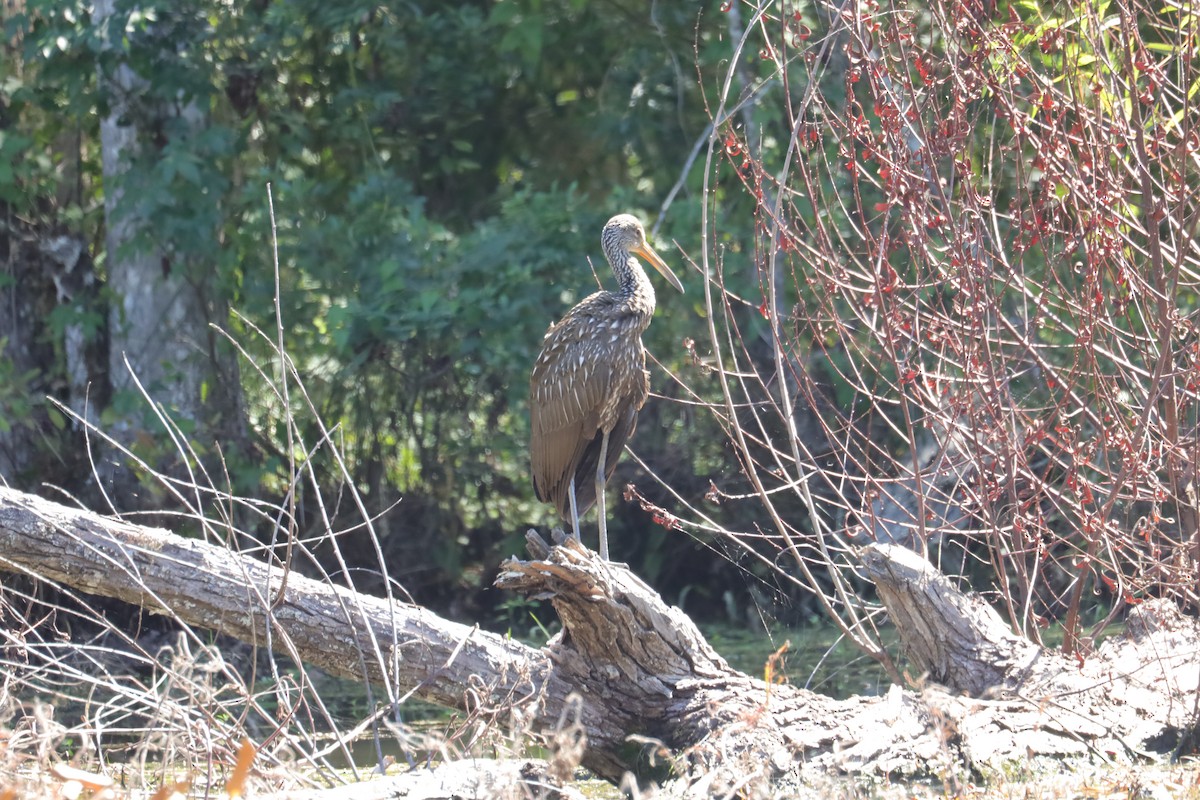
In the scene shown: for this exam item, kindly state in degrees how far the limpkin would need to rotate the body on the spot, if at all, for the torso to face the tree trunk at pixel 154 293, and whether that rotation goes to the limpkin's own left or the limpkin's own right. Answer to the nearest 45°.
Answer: approximately 135° to the limpkin's own left

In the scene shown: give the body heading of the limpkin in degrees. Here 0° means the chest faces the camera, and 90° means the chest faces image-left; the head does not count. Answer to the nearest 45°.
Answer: approximately 270°
